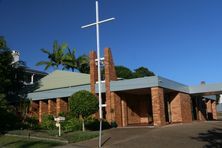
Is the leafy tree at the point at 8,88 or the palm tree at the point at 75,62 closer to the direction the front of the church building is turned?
the leafy tree

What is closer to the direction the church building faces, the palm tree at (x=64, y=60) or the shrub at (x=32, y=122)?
the shrub

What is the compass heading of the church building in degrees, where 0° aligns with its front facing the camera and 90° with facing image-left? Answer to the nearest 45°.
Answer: approximately 45°

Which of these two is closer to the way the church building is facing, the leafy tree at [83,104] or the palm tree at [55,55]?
the leafy tree

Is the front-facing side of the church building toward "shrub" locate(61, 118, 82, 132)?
yes

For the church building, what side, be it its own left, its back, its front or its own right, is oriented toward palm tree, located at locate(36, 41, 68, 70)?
right

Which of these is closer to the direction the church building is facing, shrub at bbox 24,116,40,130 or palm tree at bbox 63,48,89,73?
the shrub

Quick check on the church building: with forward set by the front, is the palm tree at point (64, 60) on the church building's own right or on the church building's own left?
on the church building's own right

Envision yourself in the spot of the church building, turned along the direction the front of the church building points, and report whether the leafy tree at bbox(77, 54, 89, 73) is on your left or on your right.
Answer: on your right
